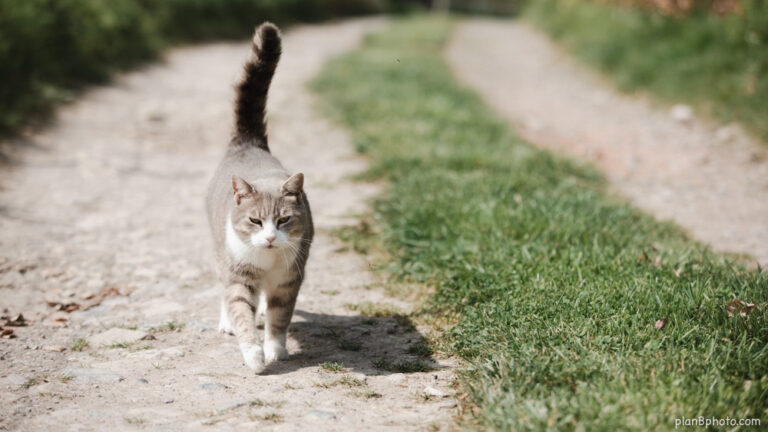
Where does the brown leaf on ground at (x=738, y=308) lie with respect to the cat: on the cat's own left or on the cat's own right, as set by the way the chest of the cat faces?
on the cat's own left

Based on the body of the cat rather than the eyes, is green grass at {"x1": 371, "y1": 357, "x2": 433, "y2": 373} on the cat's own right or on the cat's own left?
on the cat's own left

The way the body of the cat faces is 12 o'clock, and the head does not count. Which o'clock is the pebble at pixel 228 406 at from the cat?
The pebble is roughly at 12 o'clock from the cat.

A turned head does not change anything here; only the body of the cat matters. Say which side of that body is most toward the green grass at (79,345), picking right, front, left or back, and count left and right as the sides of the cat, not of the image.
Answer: right

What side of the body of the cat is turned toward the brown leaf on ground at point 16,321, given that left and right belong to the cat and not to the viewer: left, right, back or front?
right

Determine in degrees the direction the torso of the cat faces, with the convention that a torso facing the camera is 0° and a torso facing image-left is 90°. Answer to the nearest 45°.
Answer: approximately 0°

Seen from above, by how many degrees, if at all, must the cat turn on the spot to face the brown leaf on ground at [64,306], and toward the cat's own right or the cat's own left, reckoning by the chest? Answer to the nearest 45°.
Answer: approximately 135° to the cat's own right

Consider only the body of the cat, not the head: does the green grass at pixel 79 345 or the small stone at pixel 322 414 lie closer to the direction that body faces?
the small stone

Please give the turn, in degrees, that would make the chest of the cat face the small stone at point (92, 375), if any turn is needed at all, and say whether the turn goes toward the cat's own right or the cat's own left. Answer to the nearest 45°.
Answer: approximately 45° to the cat's own right

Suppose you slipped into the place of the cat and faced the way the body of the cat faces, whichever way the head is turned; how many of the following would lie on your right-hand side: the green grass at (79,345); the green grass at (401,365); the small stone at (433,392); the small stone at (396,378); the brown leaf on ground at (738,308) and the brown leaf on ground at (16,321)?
2
